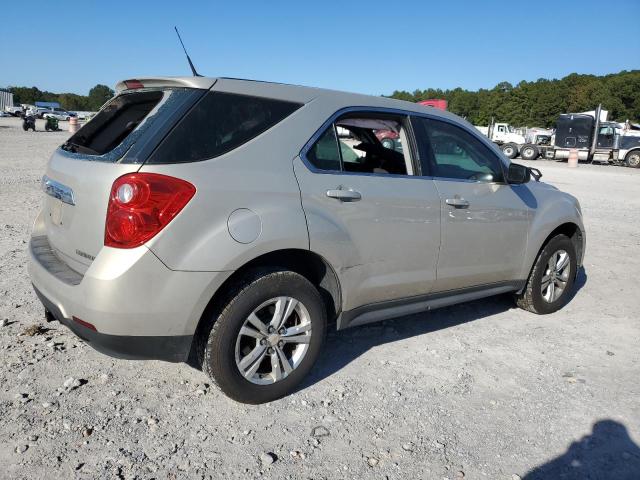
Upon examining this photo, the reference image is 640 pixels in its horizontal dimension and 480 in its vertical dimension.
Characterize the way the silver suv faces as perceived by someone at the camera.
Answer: facing away from the viewer and to the right of the viewer
